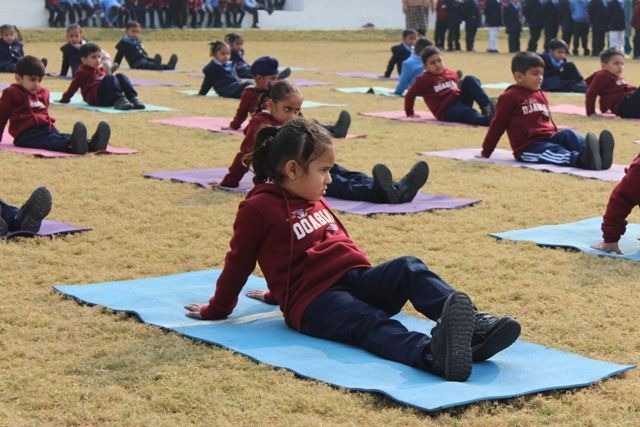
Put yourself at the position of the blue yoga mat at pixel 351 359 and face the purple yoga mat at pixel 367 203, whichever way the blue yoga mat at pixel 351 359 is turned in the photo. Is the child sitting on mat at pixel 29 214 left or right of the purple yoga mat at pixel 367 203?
left

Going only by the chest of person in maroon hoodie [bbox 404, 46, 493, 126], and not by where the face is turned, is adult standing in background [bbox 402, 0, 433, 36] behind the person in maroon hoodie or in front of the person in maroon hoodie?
behind

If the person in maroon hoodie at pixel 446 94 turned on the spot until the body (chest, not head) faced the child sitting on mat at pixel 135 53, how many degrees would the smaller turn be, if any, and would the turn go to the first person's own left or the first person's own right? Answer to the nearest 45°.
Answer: approximately 180°

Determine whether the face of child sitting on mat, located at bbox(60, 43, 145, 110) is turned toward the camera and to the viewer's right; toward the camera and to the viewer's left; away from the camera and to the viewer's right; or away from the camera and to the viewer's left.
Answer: toward the camera and to the viewer's right

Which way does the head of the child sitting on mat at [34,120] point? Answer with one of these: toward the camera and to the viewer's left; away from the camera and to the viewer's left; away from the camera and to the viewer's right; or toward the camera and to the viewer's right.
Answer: toward the camera and to the viewer's right

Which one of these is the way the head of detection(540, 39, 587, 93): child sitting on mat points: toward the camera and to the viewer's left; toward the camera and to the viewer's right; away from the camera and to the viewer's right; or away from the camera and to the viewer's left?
toward the camera and to the viewer's right

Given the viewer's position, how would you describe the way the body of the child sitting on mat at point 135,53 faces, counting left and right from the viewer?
facing to the right of the viewer

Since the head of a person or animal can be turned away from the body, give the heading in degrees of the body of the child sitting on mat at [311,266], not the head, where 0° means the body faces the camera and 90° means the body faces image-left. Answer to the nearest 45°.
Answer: approximately 315°

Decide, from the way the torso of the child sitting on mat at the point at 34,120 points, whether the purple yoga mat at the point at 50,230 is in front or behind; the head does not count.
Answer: in front

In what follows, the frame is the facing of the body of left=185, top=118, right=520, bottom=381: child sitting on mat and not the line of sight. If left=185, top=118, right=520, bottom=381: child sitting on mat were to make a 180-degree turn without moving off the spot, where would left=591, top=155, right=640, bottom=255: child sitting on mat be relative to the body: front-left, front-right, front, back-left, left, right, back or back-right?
right
